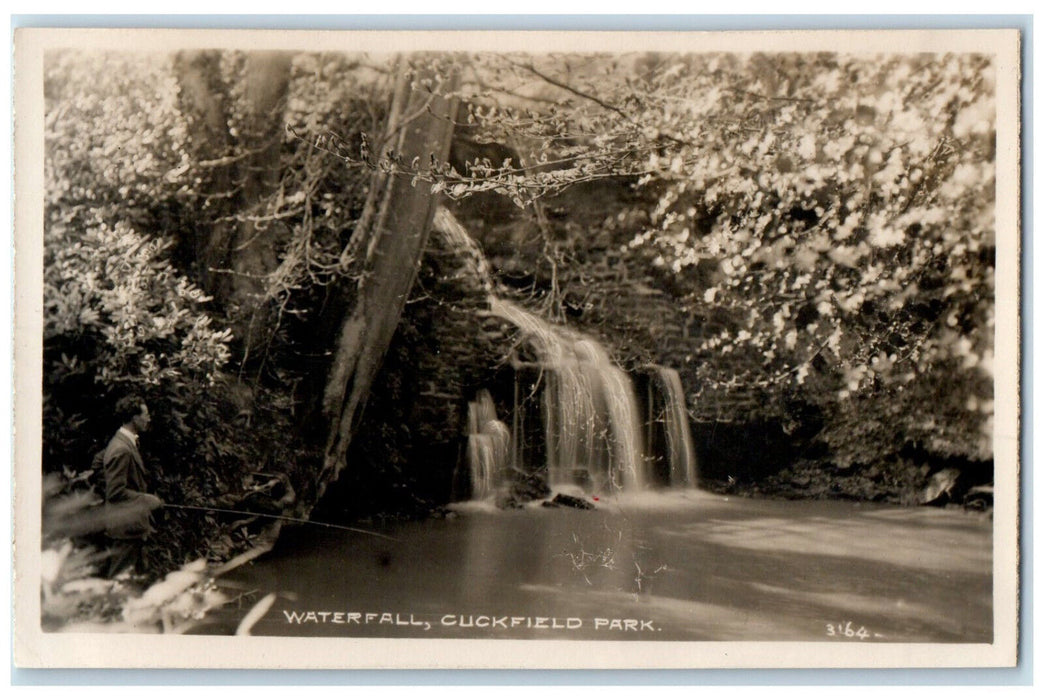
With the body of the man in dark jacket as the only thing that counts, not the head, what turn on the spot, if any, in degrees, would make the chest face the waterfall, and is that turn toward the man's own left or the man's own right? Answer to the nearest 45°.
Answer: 0° — they already face it

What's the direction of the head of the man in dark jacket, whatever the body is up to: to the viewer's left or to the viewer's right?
to the viewer's right

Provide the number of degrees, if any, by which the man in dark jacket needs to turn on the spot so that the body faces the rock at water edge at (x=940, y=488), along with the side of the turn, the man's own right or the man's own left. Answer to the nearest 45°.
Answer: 0° — they already face it

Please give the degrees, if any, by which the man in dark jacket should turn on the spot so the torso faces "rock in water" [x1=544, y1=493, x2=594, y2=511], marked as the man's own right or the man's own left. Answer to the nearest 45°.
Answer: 0° — they already face it

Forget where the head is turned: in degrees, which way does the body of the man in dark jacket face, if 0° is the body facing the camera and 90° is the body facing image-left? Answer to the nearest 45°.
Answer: approximately 270°
